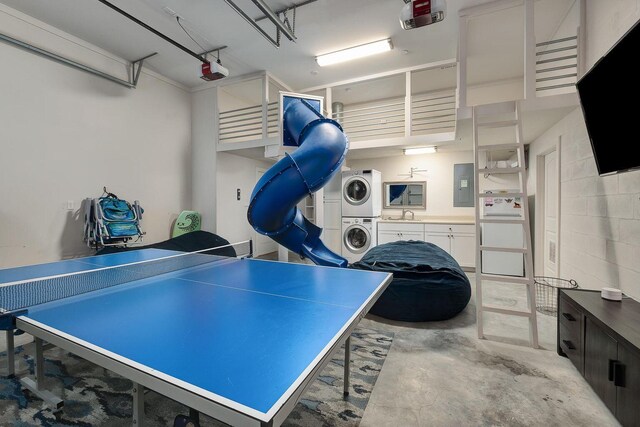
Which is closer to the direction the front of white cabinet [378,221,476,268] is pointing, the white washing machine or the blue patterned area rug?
the blue patterned area rug

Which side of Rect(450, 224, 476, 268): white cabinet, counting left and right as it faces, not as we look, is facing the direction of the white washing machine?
right

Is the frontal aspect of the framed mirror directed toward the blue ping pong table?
yes

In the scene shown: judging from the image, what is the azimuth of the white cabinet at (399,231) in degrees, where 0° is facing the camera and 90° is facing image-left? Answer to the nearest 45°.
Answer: approximately 0°
